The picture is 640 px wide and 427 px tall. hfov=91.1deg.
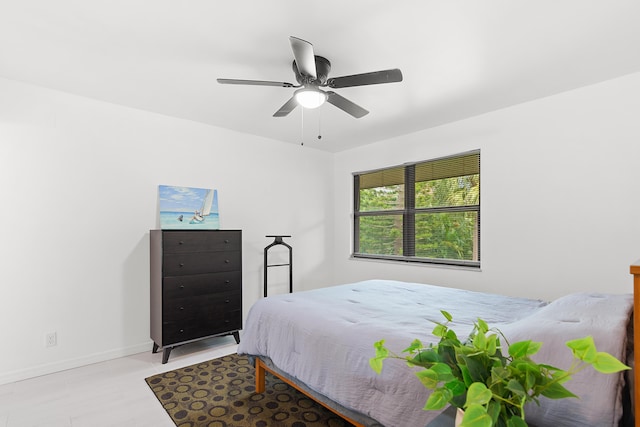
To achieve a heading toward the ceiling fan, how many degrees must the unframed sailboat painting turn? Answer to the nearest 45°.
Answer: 0° — it already faces it

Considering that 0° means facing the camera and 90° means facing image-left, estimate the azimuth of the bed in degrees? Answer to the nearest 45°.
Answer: approximately 135°

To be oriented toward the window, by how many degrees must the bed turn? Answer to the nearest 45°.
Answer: approximately 45° to its right

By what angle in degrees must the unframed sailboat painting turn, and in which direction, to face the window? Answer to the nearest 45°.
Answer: approximately 45° to its left

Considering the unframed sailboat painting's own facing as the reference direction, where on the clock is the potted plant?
The potted plant is roughly at 1 o'clock from the unframed sailboat painting.
